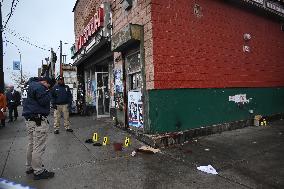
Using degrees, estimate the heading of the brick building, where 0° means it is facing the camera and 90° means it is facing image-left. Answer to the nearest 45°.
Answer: approximately 45°

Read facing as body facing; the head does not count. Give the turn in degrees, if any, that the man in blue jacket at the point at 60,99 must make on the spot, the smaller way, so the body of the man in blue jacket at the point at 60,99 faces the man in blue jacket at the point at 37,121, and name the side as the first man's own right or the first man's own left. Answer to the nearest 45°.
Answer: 0° — they already face them

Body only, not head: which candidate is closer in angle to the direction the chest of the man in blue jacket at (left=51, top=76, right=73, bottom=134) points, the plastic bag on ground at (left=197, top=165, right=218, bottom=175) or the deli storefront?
the plastic bag on ground

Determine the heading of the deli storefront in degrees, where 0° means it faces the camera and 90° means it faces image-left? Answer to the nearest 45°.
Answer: approximately 45°

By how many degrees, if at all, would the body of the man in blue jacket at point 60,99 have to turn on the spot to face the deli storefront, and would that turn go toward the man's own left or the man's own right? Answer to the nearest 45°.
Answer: approximately 135° to the man's own left

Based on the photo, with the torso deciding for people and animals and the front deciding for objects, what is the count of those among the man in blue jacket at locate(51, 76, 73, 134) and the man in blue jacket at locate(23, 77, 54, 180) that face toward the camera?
1
